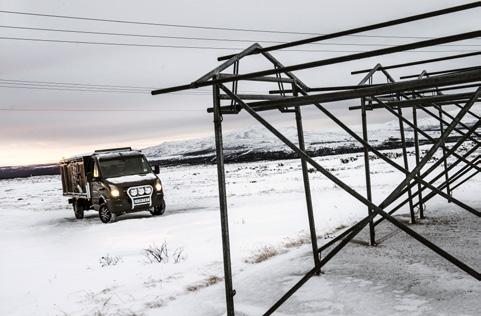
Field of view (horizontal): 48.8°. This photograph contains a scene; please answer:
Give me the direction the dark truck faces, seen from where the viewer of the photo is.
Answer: facing the viewer and to the right of the viewer

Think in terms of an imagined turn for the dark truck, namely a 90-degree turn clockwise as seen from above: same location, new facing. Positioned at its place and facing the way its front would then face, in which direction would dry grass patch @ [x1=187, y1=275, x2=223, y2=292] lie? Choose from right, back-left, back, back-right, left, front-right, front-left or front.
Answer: front-left
